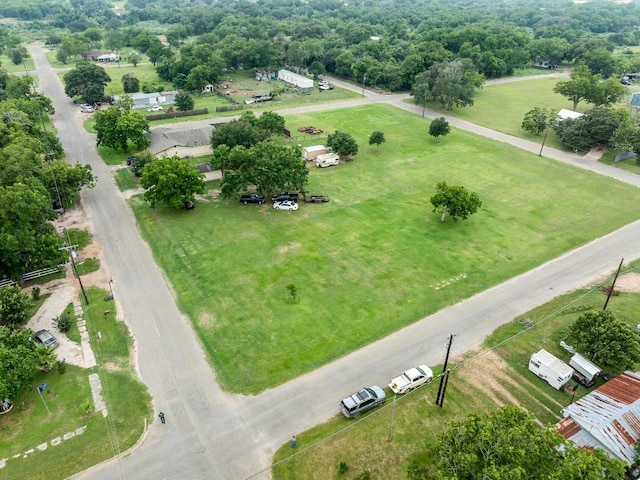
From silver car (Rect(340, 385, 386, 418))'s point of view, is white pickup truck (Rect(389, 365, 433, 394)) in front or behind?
in front

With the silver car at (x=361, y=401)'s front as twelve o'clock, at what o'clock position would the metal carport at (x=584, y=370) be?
The metal carport is roughly at 1 o'clock from the silver car.

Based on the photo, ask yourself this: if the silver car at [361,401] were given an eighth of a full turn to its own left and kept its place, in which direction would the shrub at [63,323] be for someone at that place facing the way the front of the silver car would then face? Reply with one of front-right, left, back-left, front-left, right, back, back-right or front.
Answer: left

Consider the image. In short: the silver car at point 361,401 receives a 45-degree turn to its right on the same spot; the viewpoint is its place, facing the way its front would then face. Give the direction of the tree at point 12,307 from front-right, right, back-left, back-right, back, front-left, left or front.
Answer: back

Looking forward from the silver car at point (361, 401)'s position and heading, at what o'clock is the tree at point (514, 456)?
The tree is roughly at 3 o'clock from the silver car.

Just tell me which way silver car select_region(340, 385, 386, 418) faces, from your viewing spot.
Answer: facing away from the viewer and to the right of the viewer

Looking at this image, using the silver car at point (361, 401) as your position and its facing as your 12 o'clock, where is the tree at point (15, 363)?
The tree is roughly at 7 o'clock from the silver car.

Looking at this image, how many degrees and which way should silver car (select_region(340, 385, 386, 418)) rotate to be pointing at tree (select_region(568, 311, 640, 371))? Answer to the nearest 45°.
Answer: approximately 45° to its right

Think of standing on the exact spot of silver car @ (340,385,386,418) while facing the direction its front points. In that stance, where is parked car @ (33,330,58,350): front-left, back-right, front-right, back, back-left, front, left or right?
back-left
